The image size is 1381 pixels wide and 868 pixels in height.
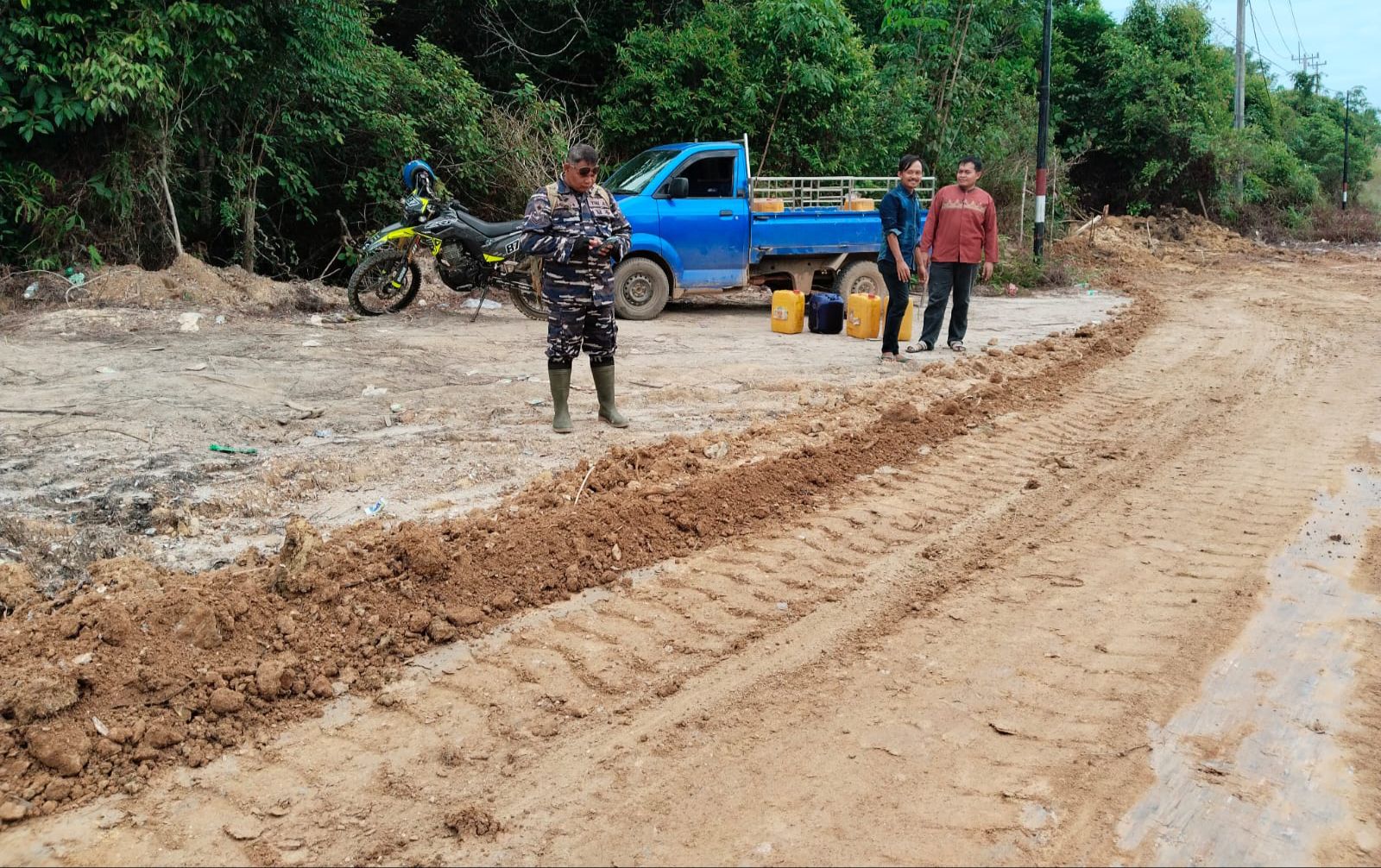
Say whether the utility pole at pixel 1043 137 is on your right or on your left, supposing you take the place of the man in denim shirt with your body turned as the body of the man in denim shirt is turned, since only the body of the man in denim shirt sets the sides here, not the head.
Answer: on your left

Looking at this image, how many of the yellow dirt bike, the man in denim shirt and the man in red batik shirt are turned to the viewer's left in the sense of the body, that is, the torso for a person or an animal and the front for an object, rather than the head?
1

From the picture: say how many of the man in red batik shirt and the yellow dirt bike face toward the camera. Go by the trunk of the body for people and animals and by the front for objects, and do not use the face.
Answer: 1

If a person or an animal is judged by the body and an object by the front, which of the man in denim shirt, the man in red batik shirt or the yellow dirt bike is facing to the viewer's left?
the yellow dirt bike

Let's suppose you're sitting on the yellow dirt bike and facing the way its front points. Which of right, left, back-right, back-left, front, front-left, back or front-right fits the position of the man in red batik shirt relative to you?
back-left

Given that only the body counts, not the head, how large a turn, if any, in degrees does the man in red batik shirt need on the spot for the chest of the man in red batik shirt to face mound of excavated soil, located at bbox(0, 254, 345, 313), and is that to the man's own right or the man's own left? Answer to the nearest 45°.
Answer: approximately 90° to the man's own right

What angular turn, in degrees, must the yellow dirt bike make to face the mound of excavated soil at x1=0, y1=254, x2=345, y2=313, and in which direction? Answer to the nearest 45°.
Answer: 0° — it already faces it

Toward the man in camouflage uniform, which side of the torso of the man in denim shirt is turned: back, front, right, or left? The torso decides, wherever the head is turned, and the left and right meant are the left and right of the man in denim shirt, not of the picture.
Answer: right

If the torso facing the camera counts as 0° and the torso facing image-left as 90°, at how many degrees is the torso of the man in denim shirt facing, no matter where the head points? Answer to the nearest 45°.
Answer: approximately 315°

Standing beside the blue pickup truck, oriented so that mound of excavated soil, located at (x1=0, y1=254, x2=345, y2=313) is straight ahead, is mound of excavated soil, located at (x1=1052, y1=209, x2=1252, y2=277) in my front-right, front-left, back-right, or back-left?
back-right

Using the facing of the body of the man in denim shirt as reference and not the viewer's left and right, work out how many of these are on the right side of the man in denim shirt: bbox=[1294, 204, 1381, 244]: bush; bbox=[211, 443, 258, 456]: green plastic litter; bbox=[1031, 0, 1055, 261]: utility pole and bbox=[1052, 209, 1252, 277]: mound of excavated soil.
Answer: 1

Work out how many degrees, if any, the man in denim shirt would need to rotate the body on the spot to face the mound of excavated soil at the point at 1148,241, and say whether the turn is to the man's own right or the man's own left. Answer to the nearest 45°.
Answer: approximately 135° to the man's own left

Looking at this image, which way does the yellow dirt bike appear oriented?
to the viewer's left

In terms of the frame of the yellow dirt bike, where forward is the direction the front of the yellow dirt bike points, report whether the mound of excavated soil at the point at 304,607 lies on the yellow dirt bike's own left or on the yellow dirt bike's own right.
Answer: on the yellow dirt bike's own left

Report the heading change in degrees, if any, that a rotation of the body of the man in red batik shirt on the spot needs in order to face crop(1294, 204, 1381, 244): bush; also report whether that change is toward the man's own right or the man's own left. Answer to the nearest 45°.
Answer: approximately 180°

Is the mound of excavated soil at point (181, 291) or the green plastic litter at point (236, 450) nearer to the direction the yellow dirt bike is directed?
the mound of excavated soil

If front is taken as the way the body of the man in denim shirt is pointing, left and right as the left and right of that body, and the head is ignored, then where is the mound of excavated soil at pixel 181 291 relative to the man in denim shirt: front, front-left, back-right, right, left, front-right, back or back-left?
back-right
